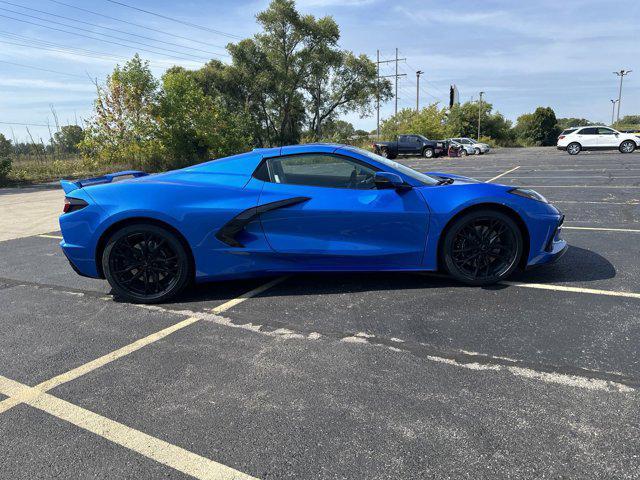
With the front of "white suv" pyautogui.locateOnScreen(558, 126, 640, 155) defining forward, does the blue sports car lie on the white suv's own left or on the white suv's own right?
on the white suv's own right

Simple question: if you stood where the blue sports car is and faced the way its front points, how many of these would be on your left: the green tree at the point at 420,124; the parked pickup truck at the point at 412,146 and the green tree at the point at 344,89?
3

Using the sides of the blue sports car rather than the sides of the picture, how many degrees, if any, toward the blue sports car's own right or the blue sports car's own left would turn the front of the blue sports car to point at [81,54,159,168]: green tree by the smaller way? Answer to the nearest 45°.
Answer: approximately 135° to the blue sports car's own left

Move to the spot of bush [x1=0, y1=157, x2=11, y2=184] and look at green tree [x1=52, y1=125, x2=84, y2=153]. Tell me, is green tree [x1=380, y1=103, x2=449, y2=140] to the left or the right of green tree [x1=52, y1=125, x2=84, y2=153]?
right

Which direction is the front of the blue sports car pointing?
to the viewer's right

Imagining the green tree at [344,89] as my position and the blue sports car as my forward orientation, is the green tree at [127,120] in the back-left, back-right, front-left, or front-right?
front-right

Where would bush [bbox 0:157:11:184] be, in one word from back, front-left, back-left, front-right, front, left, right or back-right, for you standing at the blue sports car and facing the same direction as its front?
back-left

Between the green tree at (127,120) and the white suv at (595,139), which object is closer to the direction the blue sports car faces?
the white suv

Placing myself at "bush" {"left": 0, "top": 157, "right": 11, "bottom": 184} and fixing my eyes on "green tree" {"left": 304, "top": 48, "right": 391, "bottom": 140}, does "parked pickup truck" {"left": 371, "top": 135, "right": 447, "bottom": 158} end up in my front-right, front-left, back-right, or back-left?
front-right
